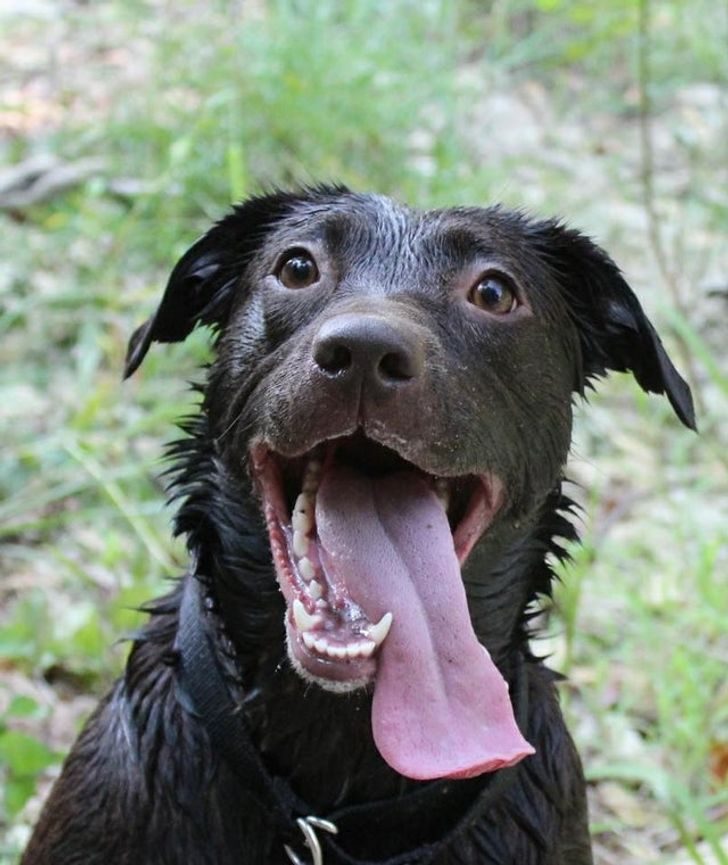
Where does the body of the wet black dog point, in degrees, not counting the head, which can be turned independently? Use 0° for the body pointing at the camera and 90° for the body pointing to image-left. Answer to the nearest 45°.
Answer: approximately 0°
